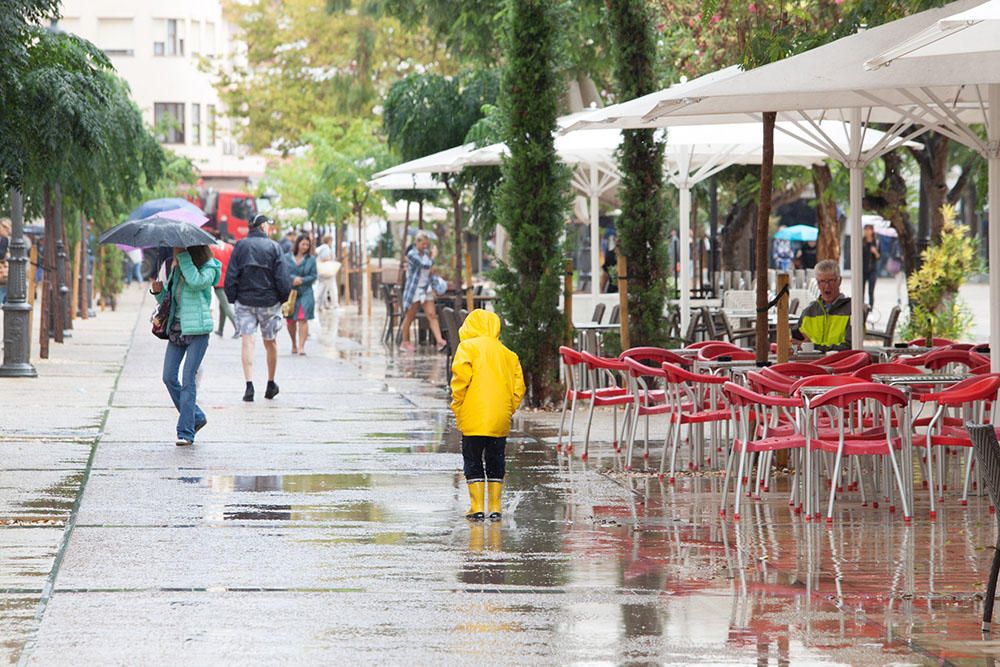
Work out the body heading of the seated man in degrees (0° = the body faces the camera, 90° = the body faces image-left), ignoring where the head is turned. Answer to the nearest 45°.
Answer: approximately 0°

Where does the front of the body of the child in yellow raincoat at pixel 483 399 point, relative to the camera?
away from the camera

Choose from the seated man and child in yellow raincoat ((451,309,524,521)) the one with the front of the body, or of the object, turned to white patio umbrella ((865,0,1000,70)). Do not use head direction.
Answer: the seated man

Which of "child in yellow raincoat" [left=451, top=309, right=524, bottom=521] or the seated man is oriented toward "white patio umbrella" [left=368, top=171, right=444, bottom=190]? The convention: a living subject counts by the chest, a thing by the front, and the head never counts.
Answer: the child in yellow raincoat

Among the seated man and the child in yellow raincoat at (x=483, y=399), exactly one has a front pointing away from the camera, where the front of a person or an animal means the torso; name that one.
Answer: the child in yellow raincoat

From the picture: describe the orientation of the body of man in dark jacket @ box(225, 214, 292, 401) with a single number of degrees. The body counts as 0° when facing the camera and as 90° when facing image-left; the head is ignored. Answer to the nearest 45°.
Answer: approximately 180°

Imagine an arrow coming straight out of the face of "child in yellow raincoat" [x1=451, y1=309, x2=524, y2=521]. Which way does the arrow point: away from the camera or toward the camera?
away from the camera

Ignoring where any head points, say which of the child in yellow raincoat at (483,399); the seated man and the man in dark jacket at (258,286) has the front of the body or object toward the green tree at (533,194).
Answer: the child in yellow raincoat

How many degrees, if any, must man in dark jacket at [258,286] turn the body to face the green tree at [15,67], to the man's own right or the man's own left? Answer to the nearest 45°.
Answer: approximately 45° to the man's own left

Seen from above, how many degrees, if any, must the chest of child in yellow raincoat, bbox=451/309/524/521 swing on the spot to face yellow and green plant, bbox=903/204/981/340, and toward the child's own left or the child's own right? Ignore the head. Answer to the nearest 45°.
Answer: approximately 45° to the child's own right

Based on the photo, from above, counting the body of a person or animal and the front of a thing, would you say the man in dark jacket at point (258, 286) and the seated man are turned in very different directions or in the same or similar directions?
very different directions

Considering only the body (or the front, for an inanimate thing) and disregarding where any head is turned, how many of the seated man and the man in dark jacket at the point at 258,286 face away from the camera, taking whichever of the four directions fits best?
1

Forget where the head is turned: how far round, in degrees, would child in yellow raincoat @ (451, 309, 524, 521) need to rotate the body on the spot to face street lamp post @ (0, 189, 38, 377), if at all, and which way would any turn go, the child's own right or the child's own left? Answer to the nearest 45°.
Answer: approximately 45° to the child's own left

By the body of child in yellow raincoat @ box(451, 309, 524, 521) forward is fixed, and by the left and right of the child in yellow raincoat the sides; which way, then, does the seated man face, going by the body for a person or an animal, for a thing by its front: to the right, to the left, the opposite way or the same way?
the opposite way
